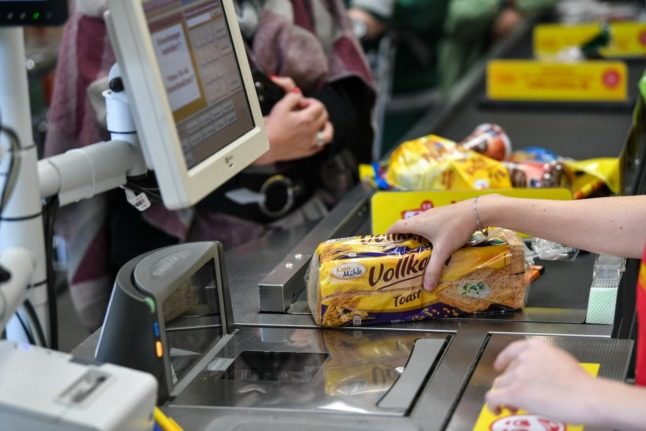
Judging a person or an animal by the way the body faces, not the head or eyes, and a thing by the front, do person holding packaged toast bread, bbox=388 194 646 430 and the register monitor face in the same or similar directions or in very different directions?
very different directions

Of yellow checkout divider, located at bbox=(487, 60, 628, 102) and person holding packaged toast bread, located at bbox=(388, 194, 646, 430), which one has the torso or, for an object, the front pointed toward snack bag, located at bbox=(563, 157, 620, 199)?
the yellow checkout divider

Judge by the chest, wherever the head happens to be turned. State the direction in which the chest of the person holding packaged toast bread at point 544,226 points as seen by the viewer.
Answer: to the viewer's left

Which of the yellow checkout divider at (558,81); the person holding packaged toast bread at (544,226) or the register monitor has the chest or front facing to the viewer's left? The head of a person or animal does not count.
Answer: the person holding packaged toast bread

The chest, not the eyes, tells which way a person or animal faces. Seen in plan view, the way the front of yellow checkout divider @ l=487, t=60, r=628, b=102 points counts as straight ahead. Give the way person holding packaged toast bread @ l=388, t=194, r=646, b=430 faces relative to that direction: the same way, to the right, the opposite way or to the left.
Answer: to the right

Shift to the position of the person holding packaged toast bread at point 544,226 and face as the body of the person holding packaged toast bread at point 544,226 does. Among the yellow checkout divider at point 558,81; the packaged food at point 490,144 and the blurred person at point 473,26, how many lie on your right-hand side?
3

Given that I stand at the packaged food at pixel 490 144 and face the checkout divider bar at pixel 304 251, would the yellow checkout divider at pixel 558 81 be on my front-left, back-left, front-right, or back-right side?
back-right

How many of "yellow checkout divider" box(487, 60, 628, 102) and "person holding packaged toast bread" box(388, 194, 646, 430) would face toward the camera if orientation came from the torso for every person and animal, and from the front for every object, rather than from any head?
1

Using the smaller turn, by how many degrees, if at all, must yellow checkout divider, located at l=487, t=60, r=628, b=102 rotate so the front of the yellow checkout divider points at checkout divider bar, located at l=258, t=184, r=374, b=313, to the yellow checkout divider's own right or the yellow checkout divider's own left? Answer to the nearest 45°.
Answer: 0° — it already faces it

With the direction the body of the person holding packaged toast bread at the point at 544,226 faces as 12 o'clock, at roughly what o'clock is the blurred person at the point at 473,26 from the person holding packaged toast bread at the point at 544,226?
the blurred person at the point at 473,26 is roughly at 3 o'clock from the person holding packaged toast bread at the point at 544,226.
